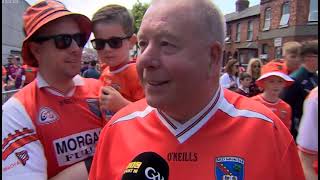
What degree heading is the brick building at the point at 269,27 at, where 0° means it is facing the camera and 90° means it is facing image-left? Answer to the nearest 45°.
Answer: approximately 45°

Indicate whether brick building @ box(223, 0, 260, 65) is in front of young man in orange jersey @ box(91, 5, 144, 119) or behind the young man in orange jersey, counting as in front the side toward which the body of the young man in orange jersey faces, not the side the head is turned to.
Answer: behind

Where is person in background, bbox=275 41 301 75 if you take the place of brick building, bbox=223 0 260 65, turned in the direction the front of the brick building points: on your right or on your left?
on your left

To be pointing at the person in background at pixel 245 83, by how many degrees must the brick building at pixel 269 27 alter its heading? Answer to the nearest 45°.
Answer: approximately 45° to its left

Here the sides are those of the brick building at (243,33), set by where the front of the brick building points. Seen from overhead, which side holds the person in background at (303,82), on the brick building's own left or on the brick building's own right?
on the brick building's own left

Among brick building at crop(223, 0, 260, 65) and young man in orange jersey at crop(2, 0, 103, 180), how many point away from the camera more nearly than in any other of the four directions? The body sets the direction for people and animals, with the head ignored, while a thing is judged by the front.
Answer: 0

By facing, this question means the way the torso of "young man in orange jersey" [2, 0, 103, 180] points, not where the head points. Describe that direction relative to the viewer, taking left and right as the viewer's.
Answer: facing the viewer and to the right of the viewer

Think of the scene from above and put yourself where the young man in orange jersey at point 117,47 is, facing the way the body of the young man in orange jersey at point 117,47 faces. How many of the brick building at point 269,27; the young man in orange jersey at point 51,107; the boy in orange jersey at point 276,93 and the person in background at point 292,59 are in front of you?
1

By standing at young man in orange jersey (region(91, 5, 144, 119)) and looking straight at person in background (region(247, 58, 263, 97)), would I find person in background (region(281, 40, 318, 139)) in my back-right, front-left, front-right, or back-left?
front-right

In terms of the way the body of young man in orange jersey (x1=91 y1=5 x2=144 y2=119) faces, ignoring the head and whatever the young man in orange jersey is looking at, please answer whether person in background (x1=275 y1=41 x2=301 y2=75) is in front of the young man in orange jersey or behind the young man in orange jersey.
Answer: behind

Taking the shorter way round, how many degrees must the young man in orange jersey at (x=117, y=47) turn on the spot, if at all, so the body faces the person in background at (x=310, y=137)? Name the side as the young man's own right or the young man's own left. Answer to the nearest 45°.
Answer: approximately 90° to the young man's own left

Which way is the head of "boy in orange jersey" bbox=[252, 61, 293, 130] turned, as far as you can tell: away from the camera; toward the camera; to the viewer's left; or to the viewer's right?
toward the camera
